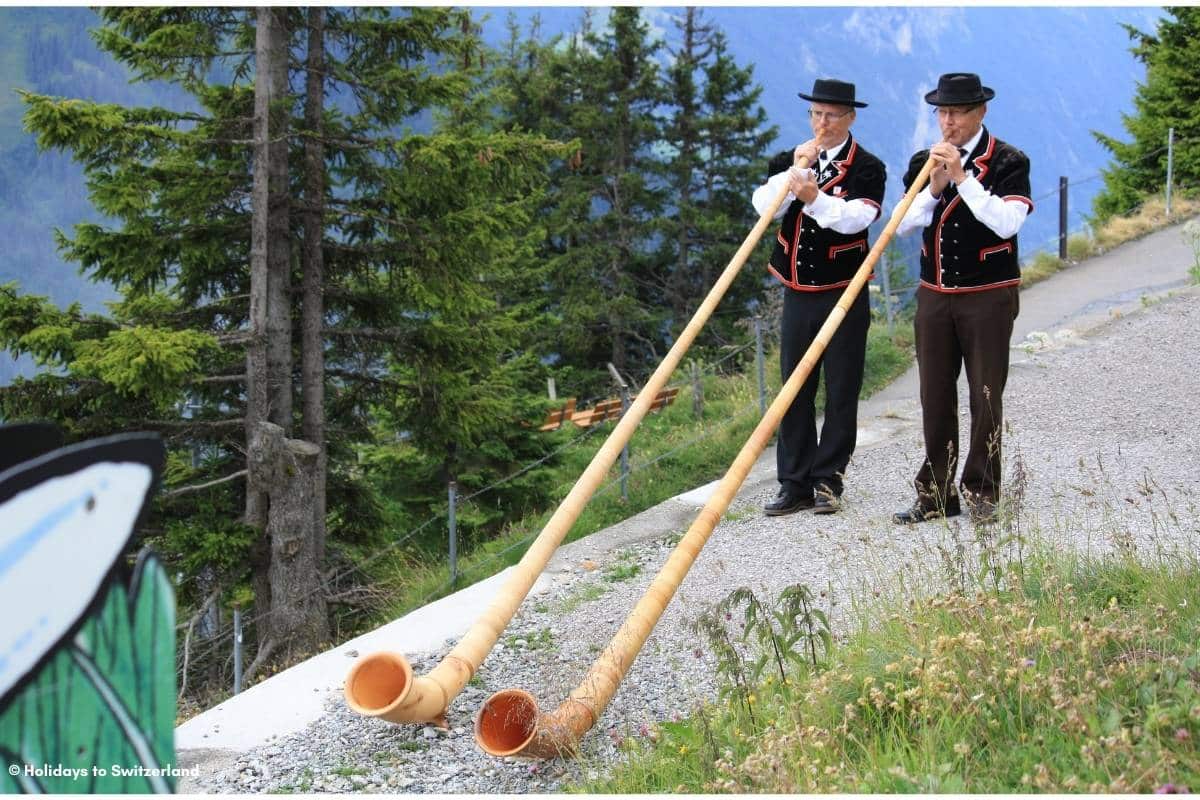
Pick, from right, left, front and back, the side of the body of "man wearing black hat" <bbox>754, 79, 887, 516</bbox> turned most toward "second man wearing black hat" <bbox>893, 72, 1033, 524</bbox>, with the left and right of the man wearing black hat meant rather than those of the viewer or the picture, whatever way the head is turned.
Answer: left

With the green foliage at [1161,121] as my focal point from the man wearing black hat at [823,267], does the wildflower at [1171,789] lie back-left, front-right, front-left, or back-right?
back-right

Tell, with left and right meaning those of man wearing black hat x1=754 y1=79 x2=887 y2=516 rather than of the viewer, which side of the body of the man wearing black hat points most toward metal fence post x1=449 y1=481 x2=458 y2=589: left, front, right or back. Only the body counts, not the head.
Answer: right

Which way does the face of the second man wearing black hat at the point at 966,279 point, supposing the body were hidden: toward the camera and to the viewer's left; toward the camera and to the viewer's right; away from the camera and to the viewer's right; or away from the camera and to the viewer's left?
toward the camera and to the viewer's left

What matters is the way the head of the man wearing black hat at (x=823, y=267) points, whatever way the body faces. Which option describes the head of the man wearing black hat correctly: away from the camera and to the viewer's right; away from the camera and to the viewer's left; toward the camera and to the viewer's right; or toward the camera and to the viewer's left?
toward the camera and to the viewer's left

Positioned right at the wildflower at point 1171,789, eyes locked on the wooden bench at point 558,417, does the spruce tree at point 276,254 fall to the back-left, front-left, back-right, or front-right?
front-left

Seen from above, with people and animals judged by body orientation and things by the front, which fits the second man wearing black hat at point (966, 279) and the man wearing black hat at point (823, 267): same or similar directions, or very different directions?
same or similar directions

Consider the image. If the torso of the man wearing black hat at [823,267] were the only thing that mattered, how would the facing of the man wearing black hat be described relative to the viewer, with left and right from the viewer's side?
facing the viewer and to the left of the viewer

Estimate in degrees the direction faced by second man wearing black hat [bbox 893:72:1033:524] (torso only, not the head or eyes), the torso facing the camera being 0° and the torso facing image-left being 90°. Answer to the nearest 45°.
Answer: approximately 45°

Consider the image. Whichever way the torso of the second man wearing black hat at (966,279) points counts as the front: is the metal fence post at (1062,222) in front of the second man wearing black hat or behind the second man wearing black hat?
behind

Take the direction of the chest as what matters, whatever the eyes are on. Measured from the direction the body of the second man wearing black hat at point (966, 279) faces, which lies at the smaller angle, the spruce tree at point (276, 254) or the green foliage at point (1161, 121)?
the spruce tree

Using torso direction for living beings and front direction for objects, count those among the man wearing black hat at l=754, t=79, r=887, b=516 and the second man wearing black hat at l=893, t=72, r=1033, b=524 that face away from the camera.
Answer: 0

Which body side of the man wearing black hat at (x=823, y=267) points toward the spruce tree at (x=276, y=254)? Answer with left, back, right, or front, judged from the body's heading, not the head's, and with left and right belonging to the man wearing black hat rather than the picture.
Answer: right
